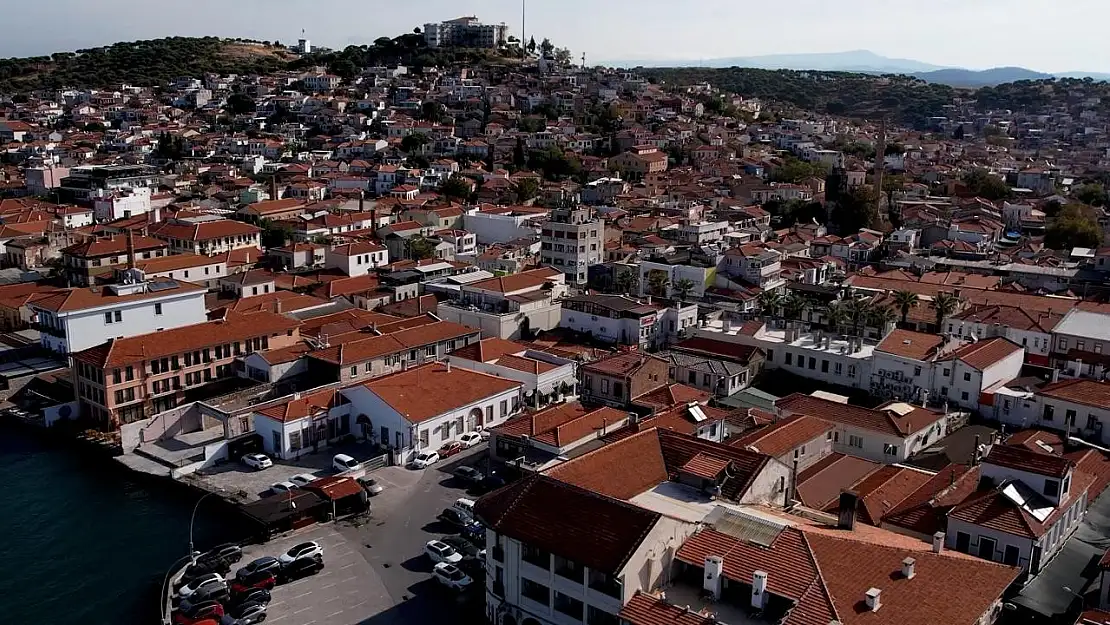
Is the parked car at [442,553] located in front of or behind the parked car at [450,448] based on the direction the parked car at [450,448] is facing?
in front

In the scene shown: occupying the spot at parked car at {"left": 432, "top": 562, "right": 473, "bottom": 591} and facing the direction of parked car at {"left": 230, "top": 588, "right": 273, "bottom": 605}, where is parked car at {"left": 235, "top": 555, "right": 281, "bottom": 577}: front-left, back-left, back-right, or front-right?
front-right

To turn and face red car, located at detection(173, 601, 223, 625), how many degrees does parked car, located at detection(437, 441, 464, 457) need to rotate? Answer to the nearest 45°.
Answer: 0° — it already faces it

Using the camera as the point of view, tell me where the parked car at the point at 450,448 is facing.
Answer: facing the viewer and to the left of the viewer

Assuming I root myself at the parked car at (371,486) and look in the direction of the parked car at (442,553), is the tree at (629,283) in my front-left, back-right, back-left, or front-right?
back-left

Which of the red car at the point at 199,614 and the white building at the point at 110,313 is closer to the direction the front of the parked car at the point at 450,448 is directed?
the red car

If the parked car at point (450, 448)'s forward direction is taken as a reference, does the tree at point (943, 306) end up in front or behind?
behind

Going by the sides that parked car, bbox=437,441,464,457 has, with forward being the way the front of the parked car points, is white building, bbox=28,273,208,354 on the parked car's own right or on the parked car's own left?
on the parked car's own right

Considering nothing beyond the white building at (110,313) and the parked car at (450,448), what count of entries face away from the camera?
0

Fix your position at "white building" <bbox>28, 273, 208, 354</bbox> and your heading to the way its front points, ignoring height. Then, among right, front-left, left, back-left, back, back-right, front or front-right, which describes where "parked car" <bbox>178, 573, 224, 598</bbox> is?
front-left

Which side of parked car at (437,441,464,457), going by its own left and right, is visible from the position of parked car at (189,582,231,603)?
front

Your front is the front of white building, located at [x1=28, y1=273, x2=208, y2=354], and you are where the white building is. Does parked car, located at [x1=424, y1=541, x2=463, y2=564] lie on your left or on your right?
on your left

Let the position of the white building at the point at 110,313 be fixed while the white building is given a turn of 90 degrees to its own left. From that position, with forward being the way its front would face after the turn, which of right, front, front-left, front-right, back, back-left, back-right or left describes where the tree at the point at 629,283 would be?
front-left

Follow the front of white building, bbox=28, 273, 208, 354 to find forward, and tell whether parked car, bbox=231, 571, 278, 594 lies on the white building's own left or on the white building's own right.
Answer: on the white building's own left
